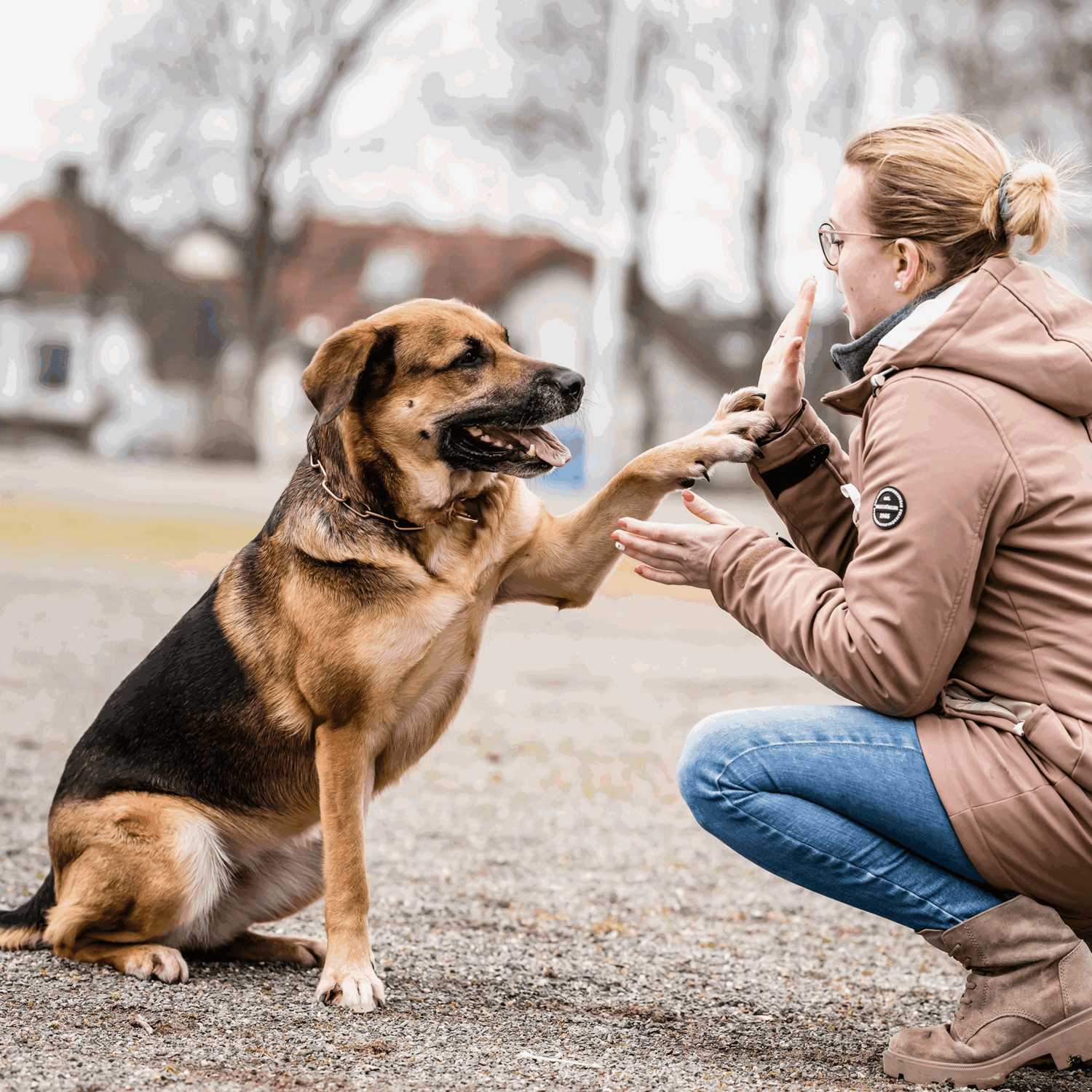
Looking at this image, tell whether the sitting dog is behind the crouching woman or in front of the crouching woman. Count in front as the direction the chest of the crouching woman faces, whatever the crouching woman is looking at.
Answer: in front

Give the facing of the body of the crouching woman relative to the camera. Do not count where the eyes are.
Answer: to the viewer's left

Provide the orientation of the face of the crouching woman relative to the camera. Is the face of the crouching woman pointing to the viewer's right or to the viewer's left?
to the viewer's left
